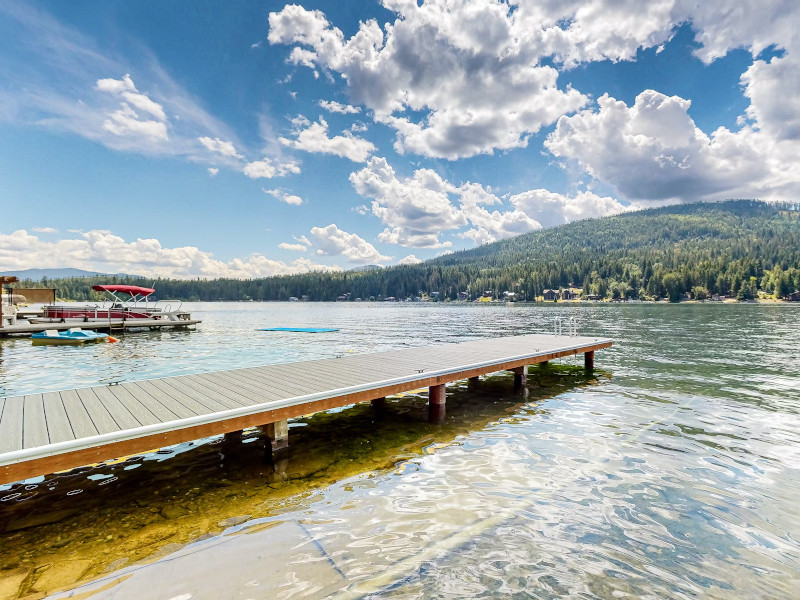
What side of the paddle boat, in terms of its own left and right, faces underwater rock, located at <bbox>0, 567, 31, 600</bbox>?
right

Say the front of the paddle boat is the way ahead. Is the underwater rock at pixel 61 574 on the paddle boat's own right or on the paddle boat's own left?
on the paddle boat's own right

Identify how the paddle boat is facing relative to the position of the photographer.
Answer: facing to the right of the viewer

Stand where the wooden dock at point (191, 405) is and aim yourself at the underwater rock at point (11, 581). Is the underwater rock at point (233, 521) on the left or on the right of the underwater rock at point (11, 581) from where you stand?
left

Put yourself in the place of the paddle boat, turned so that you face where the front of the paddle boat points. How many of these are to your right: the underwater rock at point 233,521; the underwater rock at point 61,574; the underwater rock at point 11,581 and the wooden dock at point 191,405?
4

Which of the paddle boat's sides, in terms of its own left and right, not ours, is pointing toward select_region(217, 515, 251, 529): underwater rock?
right

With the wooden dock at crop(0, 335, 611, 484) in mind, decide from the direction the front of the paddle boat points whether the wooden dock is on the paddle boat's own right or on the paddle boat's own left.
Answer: on the paddle boat's own right
